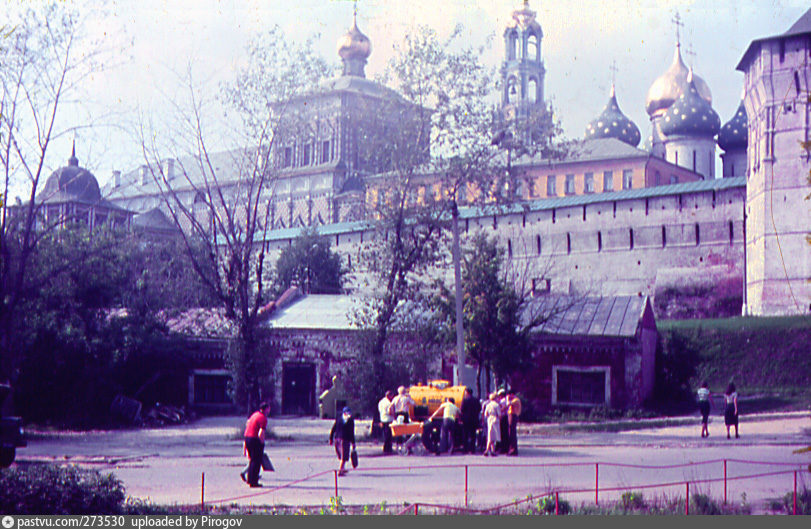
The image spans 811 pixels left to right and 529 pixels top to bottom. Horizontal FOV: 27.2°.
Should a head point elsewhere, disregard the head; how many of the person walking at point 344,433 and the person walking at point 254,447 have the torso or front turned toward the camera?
1

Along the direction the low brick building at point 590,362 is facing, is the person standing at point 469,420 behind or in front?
in front

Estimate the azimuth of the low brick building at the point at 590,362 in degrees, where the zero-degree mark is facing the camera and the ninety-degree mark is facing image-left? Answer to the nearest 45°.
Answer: approximately 0°

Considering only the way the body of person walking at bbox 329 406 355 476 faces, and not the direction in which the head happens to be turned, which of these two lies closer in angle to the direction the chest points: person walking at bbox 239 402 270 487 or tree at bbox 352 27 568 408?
the person walking

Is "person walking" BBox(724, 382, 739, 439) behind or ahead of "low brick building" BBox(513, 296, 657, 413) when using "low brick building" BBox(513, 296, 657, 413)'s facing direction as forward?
ahead
